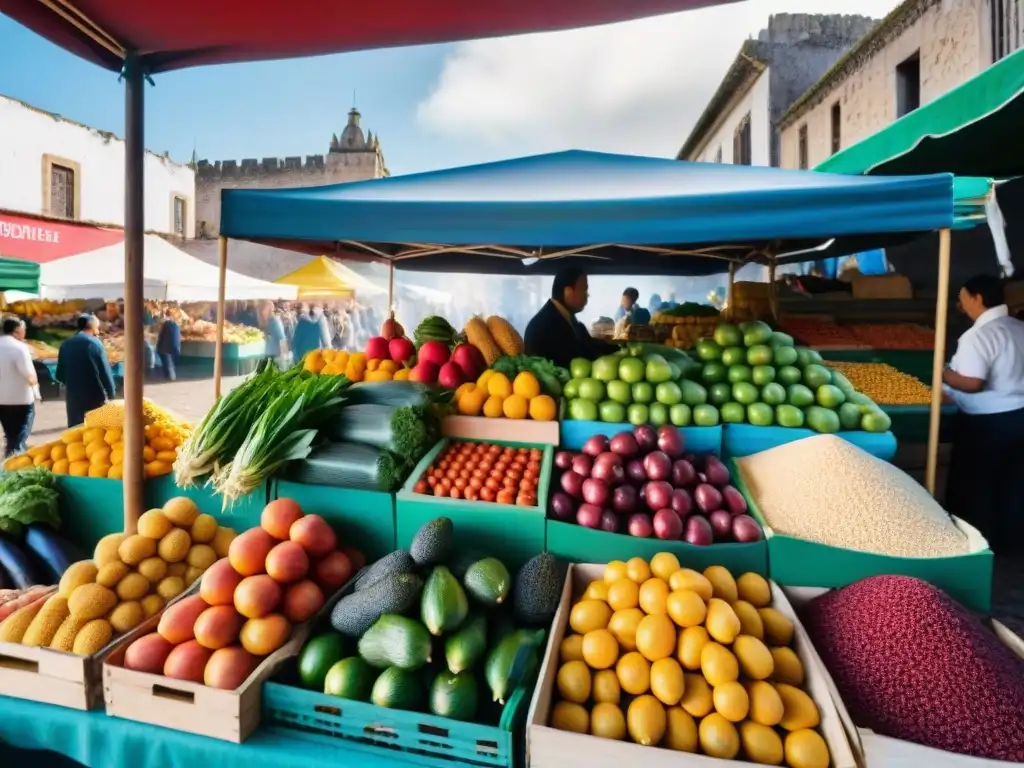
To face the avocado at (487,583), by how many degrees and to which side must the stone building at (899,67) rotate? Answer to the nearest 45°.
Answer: approximately 45° to its left

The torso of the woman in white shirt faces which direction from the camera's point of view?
to the viewer's left

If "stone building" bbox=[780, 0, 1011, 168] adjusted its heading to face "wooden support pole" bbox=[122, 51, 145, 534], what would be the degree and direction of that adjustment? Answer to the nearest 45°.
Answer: approximately 45° to its left

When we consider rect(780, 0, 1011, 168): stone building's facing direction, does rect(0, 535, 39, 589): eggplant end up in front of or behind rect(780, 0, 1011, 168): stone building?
in front

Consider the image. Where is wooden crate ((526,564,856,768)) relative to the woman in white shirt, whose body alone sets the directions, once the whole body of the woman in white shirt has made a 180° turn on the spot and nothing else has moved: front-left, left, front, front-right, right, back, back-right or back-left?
right

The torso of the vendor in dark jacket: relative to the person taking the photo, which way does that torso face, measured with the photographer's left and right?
facing to the right of the viewer

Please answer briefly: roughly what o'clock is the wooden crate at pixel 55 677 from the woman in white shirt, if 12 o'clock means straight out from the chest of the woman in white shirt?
The wooden crate is roughly at 10 o'clock from the woman in white shirt.

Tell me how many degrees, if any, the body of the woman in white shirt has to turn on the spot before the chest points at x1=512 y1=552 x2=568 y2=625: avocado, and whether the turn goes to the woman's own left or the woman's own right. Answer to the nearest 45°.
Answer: approximately 90° to the woman's own left

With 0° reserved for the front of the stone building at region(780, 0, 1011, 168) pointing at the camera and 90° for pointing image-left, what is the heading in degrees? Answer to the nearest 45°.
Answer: approximately 45°

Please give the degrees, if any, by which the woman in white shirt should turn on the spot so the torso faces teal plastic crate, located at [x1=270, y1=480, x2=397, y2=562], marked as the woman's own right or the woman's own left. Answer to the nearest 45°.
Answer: approximately 45° to the woman's own left
